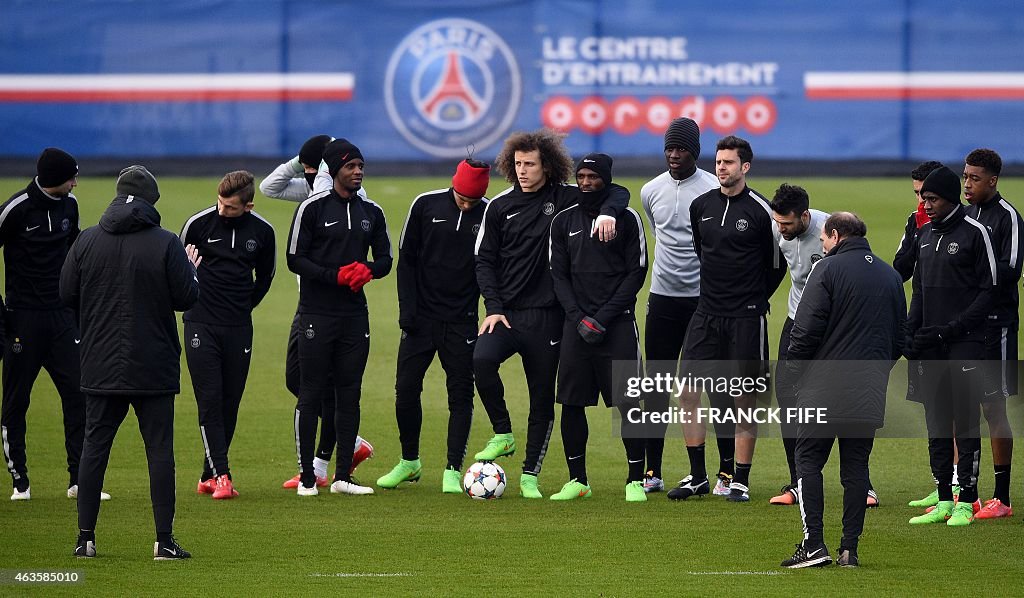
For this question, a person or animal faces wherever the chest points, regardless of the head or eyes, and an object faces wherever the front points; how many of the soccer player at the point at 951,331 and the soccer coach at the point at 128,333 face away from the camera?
1

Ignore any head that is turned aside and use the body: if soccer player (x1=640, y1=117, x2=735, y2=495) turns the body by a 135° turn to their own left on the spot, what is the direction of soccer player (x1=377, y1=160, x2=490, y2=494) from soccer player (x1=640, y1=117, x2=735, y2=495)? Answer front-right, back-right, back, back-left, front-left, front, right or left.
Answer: back-left

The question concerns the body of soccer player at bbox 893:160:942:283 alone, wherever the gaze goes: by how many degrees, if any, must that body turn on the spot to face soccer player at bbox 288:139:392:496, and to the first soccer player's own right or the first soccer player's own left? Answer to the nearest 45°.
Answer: approximately 45° to the first soccer player's own right

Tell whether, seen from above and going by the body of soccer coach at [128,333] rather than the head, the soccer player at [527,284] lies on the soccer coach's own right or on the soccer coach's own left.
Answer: on the soccer coach's own right

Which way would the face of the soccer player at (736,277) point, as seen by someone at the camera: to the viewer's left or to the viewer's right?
to the viewer's left

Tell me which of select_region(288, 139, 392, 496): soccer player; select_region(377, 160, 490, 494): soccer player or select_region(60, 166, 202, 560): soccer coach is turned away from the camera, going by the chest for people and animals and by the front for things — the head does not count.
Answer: select_region(60, 166, 202, 560): soccer coach

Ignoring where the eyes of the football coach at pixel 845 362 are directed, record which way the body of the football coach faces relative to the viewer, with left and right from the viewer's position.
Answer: facing away from the viewer and to the left of the viewer

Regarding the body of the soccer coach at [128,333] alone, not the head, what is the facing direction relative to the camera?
away from the camera

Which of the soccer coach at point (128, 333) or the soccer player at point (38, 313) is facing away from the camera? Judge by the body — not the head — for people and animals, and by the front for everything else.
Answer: the soccer coach at point (128, 333)

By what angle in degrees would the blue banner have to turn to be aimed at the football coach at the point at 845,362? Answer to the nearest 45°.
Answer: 0° — it already faces them

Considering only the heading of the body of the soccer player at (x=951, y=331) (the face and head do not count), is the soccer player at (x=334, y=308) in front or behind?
in front

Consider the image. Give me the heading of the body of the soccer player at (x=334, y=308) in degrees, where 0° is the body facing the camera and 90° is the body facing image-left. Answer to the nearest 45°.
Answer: approximately 315°

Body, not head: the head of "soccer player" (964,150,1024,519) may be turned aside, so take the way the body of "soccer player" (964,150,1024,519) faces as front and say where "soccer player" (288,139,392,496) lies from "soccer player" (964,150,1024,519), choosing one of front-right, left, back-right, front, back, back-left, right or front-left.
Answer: front-right

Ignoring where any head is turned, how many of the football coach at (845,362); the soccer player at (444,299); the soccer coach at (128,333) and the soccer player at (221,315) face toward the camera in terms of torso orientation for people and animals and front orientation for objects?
2

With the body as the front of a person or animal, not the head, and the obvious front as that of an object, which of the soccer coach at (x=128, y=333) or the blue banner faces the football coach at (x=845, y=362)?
the blue banner
